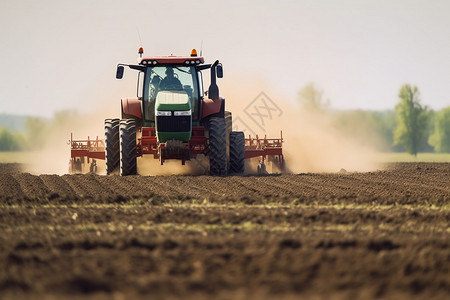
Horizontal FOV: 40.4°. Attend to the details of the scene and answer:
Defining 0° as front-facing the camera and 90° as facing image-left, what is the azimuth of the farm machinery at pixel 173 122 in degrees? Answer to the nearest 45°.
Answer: approximately 0°

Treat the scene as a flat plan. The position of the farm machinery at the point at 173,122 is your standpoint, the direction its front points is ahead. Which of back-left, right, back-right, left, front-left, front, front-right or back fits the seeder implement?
back-left
